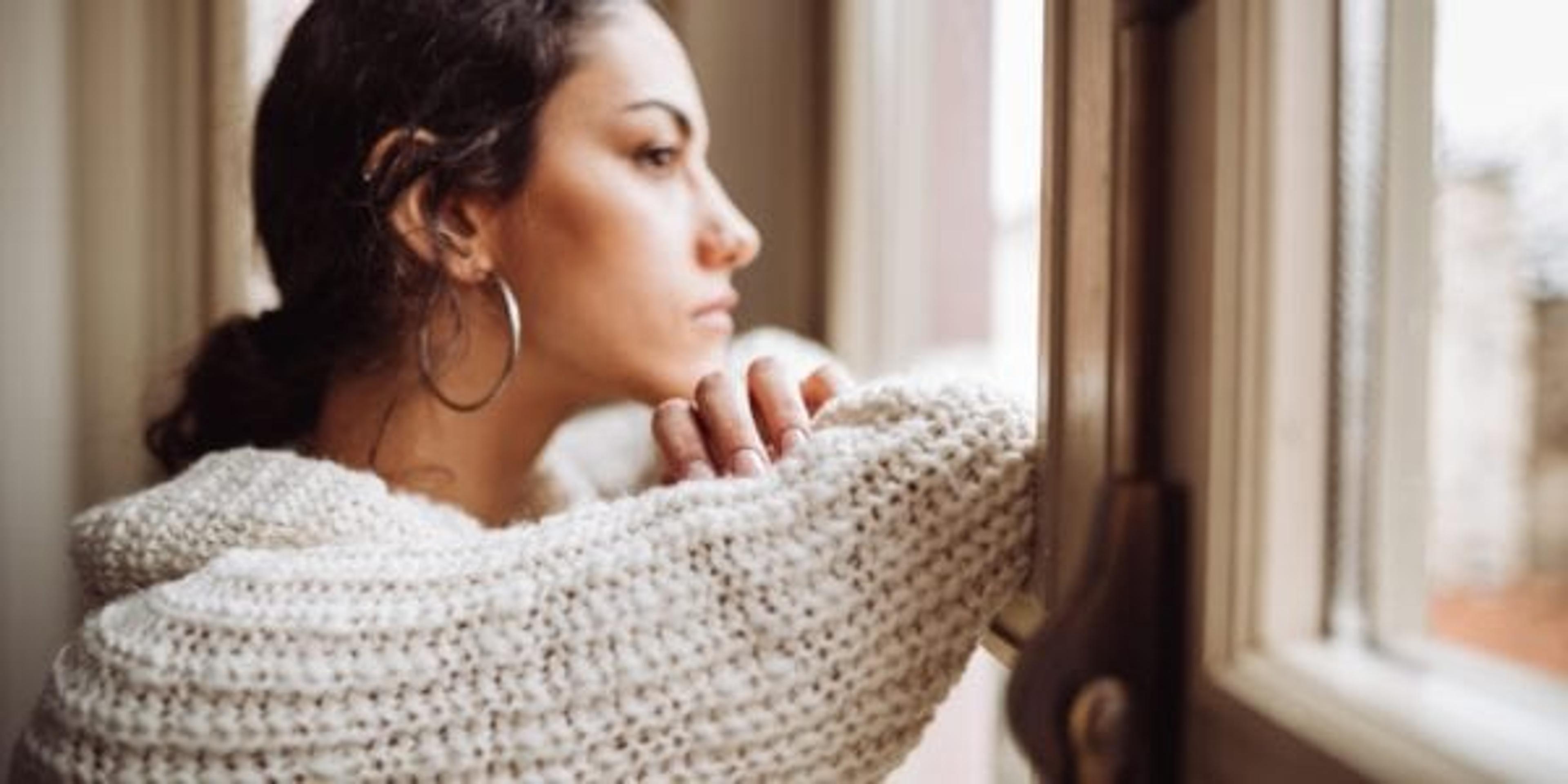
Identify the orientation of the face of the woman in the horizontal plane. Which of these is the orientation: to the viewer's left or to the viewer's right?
to the viewer's right

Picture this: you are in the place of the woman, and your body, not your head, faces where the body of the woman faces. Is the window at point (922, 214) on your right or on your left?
on your left

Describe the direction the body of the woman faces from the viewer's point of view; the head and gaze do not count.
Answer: to the viewer's right
